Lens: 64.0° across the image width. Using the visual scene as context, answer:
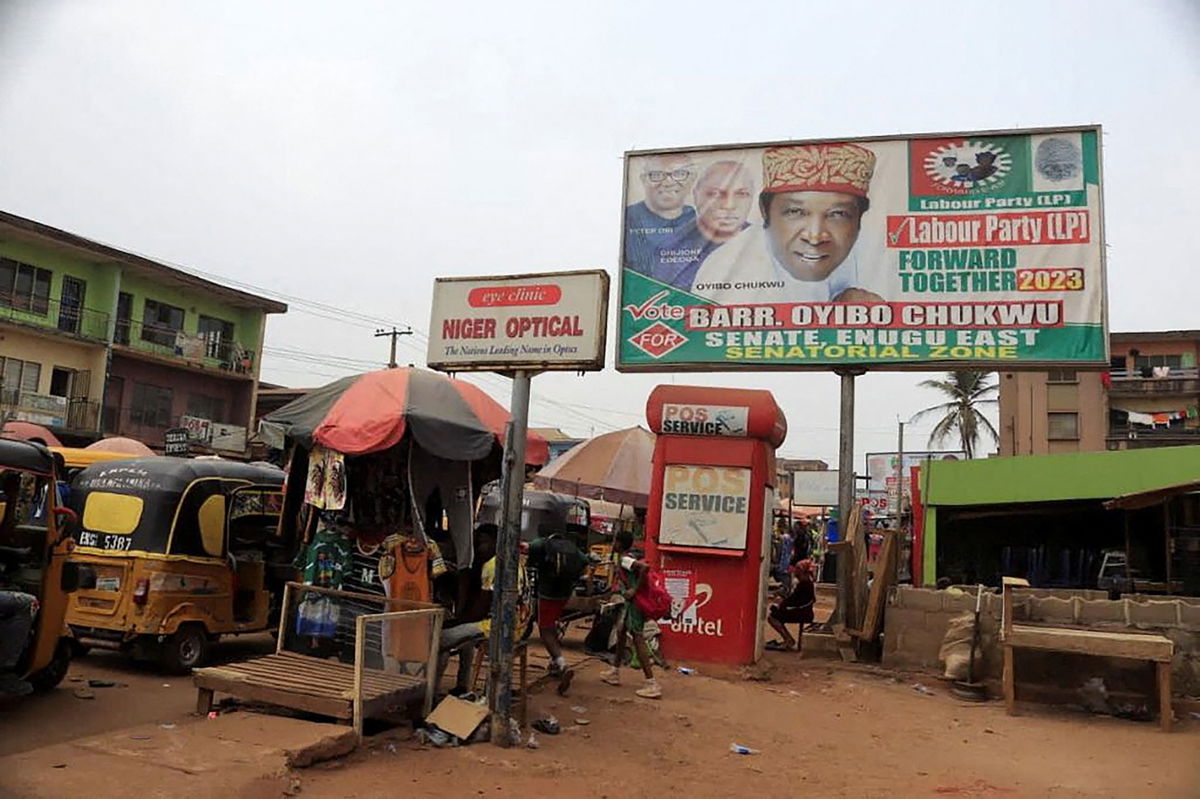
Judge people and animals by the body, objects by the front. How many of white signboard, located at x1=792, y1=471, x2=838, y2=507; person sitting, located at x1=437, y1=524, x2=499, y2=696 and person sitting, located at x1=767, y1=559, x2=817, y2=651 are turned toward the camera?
1

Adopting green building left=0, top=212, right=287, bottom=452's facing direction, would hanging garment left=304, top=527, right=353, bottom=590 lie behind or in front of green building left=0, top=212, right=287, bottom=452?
in front

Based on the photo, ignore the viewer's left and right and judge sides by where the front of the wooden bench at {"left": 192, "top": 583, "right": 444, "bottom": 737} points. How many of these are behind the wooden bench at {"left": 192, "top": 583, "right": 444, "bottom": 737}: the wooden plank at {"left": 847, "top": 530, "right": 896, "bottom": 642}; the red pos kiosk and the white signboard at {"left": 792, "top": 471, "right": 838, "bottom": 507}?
3

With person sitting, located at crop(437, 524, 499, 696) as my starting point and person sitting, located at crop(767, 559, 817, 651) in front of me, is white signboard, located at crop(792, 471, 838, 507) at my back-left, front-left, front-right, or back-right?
front-left

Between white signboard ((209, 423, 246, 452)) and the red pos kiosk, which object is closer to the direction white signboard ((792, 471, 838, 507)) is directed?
the red pos kiosk

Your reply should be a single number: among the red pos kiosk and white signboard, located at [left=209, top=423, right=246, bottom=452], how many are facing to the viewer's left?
0

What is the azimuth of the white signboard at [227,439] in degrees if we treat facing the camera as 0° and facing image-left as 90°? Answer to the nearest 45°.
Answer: approximately 0°

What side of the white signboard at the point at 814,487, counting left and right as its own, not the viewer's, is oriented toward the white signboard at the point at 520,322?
front

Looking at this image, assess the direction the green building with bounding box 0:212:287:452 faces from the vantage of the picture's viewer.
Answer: facing the viewer and to the right of the viewer

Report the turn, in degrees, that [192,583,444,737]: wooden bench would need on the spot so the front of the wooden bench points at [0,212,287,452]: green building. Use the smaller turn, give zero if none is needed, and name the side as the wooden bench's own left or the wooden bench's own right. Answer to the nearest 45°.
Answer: approximately 135° to the wooden bench's own right

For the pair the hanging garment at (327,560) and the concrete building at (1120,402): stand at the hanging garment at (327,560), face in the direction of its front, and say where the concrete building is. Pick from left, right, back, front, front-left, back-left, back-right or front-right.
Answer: back-left

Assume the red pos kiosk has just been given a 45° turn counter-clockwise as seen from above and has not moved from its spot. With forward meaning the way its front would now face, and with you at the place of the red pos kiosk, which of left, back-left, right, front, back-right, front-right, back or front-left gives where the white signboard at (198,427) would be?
back

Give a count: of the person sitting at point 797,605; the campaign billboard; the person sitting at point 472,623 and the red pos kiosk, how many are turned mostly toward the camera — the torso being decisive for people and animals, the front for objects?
2

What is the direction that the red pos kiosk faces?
toward the camera
